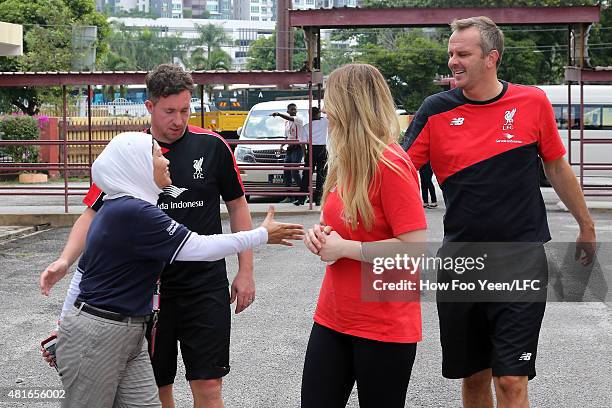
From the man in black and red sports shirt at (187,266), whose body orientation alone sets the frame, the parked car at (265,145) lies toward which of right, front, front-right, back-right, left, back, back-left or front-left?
back

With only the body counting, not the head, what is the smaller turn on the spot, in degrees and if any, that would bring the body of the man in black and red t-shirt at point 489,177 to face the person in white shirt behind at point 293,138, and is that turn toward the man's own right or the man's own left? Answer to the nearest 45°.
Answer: approximately 180°

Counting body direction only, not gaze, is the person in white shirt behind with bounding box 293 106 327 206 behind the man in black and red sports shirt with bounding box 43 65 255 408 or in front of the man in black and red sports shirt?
behind

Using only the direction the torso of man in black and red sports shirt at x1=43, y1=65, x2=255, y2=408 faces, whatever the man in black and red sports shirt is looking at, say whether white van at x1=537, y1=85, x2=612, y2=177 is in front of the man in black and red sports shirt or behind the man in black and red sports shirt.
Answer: behind

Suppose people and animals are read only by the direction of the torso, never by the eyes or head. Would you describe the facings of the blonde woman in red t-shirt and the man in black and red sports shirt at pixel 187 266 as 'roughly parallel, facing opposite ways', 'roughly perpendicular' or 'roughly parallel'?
roughly perpendicular

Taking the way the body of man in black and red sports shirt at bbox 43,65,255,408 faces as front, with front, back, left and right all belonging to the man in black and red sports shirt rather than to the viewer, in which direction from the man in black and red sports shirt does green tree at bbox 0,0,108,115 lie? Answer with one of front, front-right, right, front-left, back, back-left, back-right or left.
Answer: back

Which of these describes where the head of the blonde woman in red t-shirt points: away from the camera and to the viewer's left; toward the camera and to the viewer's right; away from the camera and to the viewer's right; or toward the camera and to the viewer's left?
away from the camera and to the viewer's left

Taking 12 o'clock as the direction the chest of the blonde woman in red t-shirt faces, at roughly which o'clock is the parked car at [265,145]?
The parked car is roughly at 3 o'clock from the blonde woman in red t-shirt.

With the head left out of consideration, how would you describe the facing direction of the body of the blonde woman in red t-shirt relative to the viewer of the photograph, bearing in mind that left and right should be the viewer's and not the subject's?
facing to the left of the viewer

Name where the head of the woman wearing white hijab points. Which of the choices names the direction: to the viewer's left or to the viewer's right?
to the viewer's right

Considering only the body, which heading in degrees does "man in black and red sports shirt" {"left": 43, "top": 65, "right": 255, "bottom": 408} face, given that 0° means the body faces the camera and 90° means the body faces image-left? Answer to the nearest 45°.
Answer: approximately 0°

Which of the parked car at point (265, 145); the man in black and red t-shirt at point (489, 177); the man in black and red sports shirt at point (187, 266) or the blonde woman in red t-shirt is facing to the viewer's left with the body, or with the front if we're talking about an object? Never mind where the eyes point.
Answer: the blonde woman in red t-shirt

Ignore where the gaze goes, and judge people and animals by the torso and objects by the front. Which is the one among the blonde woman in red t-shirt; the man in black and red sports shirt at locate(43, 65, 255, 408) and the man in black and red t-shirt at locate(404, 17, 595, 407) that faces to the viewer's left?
the blonde woman in red t-shirt
